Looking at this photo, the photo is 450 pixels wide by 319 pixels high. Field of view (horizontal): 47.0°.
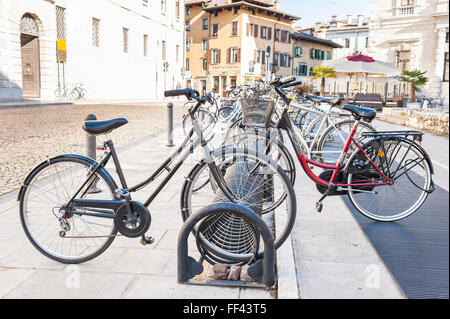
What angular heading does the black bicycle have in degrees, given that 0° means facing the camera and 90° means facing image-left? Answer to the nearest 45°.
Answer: approximately 270°

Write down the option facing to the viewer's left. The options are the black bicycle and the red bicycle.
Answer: the red bicycle

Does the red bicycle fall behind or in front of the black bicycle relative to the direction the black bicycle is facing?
in front

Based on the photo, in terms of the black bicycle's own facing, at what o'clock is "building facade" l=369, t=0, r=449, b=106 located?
The building facade is roughly at 10 o'clock from the black bicycle.

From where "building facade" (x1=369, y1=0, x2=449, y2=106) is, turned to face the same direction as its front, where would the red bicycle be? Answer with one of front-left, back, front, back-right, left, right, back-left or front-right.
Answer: front-left

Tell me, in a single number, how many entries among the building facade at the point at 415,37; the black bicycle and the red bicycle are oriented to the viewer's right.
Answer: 1

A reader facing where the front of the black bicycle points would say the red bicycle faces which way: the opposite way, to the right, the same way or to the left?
the opposite way

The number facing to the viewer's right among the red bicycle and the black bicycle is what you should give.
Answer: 1

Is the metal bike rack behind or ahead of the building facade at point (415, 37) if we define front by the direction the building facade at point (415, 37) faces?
ahead

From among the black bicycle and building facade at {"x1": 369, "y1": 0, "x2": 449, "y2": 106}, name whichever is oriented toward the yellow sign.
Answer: the building facade

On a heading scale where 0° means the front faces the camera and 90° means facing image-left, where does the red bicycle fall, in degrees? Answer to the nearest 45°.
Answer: approximately 90°

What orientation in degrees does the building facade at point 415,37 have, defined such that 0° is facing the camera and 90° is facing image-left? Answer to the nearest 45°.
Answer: approximately 45°

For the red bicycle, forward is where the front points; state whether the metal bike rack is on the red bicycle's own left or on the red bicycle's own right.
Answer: on the red bicycle's own left

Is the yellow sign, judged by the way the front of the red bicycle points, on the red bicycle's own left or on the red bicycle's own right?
on the red bicycle's own right
